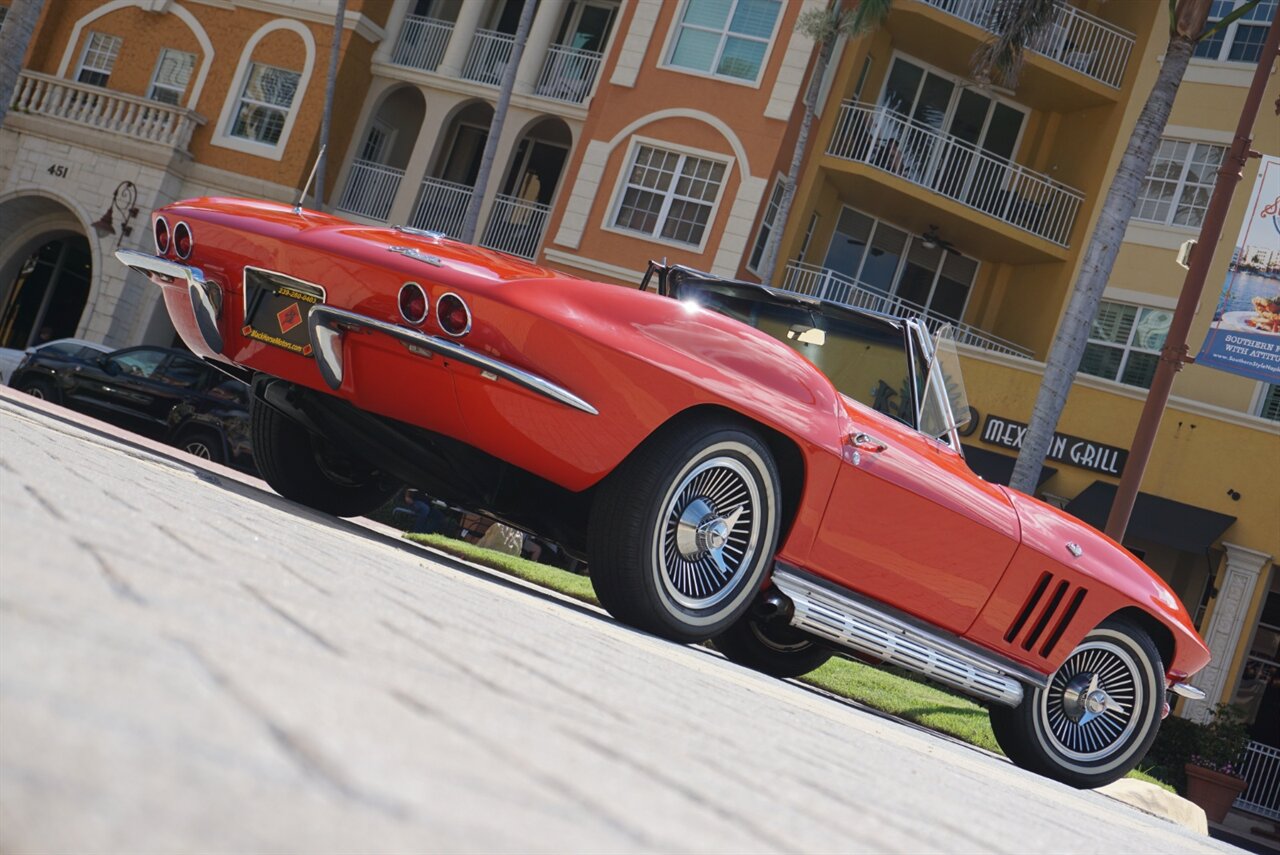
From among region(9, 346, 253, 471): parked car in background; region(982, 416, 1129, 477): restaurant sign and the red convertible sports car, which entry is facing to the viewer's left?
the parked car in background

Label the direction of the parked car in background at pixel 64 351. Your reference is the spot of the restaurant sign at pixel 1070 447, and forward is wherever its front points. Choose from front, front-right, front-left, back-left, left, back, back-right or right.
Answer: front-right

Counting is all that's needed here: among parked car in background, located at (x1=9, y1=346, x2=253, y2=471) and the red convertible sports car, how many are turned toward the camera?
0

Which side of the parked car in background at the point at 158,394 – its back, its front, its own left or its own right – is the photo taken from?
left

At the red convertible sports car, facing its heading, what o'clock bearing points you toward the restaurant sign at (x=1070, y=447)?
The restaurant sign is roughly at 11 o'clock from the red convertible sports car.

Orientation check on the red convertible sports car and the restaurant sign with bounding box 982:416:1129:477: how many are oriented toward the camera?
1

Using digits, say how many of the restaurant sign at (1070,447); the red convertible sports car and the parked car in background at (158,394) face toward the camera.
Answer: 1

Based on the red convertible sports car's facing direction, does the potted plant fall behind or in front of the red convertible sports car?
in front

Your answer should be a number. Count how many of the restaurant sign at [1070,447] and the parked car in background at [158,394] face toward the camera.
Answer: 1

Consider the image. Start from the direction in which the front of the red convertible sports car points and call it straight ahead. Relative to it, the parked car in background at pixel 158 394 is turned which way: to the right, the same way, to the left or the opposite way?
the opposite way

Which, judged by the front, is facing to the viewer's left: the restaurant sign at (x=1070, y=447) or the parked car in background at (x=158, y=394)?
the parked car in background

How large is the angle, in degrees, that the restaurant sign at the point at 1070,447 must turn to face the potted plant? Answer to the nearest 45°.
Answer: approximately 45° to its left

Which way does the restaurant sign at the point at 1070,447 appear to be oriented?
toward the camera

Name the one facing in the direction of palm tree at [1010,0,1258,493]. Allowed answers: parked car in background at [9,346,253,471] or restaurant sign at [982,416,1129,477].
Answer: the restaurant sign

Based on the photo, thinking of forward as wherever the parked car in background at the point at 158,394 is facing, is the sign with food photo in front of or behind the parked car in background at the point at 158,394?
behind

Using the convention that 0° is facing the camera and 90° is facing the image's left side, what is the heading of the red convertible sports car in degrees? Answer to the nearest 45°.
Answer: approximately 225°
